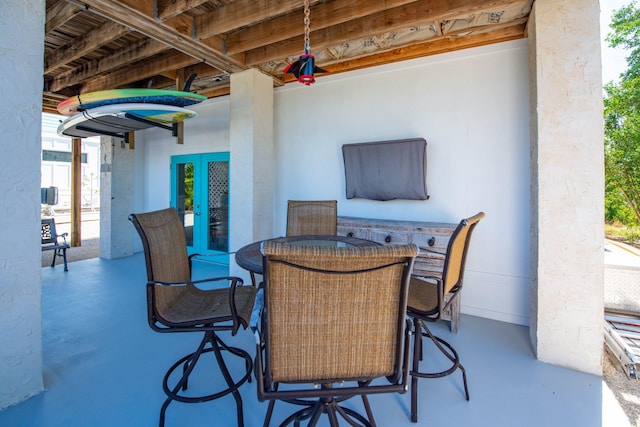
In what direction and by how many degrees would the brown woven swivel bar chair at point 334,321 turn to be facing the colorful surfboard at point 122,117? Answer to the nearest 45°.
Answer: approximately 45° to its left

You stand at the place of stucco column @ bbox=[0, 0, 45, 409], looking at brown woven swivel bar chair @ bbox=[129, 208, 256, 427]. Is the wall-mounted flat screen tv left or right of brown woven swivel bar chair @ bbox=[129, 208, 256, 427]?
left

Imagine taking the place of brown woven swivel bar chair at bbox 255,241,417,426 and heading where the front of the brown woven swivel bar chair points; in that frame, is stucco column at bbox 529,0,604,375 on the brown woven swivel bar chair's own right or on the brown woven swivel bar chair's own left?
on the brown woven swivel bar chair's own right

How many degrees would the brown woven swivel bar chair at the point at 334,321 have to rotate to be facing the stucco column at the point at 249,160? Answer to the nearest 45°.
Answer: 0° — it already faces it

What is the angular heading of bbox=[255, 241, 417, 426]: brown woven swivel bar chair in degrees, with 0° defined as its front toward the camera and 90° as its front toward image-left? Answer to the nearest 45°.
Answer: approximately 180°
